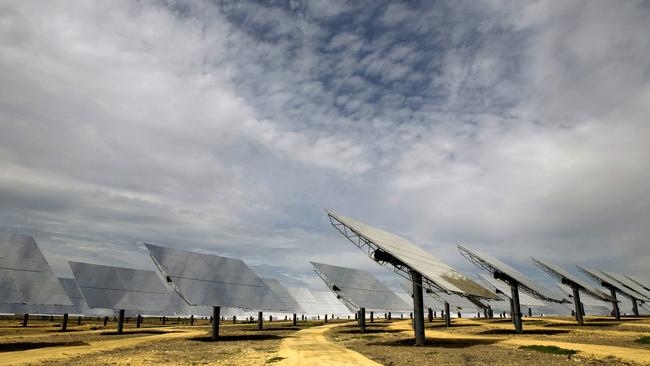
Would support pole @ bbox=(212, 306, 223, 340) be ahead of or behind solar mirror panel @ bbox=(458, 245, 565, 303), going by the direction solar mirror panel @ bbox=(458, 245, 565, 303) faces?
behind

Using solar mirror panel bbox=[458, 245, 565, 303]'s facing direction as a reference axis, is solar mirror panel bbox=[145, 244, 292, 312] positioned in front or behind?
behind
